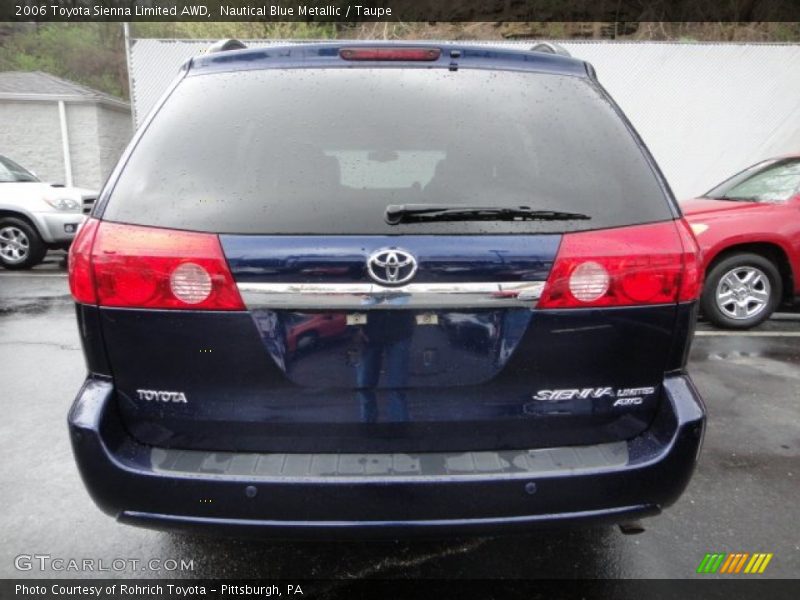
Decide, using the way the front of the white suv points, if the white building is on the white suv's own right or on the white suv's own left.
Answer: on the white suv's own left

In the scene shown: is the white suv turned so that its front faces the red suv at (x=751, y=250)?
yes

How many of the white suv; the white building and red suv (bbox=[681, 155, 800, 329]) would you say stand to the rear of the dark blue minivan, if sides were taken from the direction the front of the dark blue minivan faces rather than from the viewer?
0

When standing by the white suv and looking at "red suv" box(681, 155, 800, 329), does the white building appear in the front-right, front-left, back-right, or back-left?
back-left

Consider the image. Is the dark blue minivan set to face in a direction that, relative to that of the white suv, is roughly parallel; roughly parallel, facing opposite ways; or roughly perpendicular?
roughly perpendicular

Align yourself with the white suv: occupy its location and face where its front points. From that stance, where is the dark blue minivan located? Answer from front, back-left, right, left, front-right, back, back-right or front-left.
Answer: front-right

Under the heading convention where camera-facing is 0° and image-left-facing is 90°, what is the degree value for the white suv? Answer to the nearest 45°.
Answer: approximately 315°

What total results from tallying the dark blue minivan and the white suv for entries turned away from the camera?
1

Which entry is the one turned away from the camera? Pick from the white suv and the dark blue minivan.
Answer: the dark blue minivan

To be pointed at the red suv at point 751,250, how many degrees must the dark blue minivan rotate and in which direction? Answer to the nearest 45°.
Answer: approximately 45° to its right

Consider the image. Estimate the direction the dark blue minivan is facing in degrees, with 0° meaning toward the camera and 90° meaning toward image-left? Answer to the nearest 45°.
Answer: approximately 180°

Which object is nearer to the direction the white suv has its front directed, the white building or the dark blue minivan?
the dark blue minivan

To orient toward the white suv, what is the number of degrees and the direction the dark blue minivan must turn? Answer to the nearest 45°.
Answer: approximately 45° to its left
